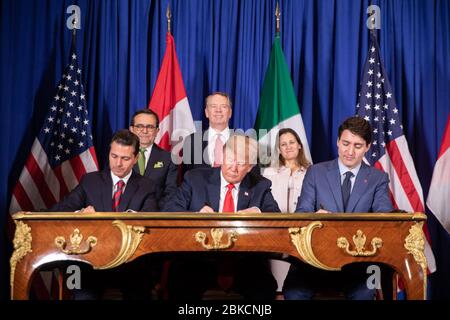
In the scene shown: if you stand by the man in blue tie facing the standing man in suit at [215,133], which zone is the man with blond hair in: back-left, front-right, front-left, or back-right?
front-left

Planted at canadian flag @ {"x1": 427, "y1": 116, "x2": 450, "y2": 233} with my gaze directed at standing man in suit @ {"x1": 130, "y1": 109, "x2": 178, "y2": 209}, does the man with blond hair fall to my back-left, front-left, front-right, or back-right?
front-left

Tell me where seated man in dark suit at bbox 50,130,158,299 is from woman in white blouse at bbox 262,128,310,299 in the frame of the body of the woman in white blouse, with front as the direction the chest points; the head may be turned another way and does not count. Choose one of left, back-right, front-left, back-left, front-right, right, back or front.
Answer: front-right

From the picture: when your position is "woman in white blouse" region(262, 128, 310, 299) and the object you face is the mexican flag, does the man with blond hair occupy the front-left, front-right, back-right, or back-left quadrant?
back-left

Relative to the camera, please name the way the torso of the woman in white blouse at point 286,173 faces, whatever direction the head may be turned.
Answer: toward the camera

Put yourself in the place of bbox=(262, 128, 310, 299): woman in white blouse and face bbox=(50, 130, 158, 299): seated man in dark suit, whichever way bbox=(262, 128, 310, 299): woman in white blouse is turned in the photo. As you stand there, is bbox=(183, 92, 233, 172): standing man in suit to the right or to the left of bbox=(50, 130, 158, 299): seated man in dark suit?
right

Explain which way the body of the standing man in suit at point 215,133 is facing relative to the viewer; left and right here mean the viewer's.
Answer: facing the viewer

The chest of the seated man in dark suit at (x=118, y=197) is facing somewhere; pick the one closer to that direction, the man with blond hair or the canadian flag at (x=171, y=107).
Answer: the man with blond hair

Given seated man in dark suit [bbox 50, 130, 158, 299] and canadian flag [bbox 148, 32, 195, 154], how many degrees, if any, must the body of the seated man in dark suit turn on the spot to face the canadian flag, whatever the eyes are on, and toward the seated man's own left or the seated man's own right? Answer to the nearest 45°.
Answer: approximately 180°

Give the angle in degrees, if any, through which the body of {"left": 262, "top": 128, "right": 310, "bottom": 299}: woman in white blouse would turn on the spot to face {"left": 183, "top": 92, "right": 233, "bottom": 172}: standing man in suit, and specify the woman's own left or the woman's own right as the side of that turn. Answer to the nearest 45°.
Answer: approximately 90° to the woman's own right

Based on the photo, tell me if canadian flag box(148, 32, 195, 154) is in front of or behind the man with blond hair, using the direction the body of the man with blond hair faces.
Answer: behind

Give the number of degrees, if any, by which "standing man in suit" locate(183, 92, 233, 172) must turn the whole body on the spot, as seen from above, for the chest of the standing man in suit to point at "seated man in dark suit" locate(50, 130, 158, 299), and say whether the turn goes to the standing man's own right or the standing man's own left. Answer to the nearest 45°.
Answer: approximately 45° to the standing man's own right

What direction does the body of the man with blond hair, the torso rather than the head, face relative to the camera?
toward the camera

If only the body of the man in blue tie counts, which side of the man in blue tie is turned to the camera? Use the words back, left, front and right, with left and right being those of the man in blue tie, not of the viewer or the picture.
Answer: front
